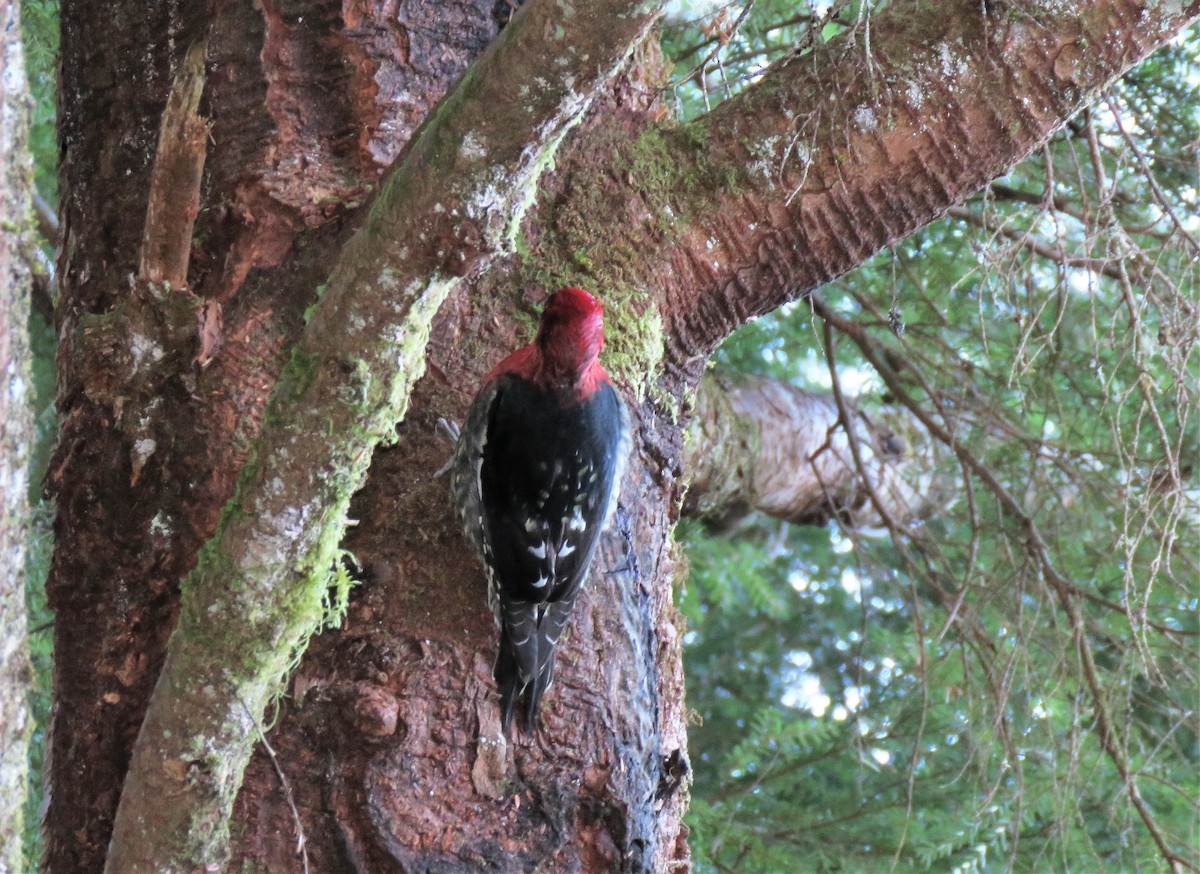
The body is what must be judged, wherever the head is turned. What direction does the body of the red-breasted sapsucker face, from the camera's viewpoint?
away from the camera

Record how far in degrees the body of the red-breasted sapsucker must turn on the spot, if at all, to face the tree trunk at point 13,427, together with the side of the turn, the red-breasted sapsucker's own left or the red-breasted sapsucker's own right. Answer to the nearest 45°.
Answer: approximately 135° to the red-breasted sapsucker's own left
